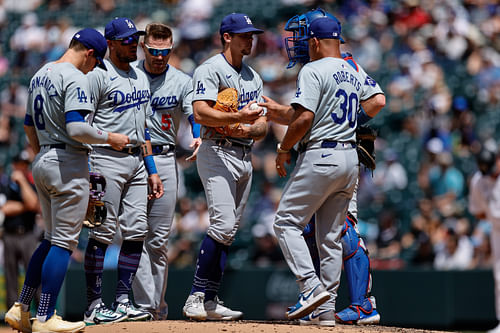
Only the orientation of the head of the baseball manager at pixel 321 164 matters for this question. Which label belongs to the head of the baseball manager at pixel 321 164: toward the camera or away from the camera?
away from the camera

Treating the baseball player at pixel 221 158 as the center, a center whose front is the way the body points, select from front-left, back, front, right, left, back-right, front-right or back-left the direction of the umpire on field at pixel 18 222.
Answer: back

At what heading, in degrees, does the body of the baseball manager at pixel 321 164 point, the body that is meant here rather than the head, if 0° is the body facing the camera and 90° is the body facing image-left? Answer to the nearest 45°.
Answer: approximately 135°

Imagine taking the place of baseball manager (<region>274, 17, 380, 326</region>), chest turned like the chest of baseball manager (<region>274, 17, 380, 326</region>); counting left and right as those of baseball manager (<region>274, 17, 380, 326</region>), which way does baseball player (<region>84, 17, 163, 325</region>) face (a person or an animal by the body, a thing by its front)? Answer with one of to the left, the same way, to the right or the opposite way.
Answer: the opposite way

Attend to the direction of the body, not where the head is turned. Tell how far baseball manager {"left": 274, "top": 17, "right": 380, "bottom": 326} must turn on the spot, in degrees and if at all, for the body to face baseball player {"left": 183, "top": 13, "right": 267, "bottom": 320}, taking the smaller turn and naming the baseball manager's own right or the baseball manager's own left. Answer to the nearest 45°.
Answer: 0° — they already face them

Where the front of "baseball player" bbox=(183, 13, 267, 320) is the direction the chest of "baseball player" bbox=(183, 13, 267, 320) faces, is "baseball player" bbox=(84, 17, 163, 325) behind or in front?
behind

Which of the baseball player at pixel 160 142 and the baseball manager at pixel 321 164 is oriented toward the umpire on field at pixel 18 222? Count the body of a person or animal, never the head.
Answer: the baseball manager at pixel 321 164

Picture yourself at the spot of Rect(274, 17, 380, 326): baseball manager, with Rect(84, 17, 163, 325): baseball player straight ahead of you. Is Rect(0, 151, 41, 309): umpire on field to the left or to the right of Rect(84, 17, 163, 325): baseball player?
right

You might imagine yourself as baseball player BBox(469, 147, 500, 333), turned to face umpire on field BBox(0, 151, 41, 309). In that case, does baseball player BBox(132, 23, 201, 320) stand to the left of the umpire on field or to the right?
left

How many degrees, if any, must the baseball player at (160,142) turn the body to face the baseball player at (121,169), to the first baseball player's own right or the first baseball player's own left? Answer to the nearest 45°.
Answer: approximately 45° to the first baseball player's own right

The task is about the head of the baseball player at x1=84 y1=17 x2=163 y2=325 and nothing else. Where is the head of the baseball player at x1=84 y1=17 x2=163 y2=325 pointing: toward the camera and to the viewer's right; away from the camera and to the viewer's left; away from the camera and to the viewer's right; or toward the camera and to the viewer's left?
toward the camera and to the viewer's right

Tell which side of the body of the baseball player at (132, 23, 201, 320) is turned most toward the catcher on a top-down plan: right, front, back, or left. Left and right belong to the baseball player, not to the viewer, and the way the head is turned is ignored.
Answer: left
